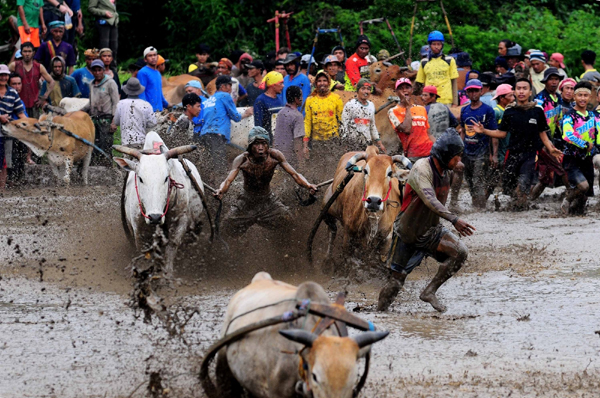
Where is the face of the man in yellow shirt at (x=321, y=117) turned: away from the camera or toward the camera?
toward the camera

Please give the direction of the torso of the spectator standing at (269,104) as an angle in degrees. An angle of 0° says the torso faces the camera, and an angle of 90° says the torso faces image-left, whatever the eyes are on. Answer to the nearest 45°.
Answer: approximately 315°

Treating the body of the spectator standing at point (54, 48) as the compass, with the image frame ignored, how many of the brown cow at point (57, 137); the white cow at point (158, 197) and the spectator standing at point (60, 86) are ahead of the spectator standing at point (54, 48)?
3

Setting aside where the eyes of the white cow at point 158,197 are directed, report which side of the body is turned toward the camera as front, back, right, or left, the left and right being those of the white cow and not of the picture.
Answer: front

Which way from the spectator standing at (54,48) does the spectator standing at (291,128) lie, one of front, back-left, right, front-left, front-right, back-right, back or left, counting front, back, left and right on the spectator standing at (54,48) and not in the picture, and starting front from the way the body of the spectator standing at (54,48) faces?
front-left

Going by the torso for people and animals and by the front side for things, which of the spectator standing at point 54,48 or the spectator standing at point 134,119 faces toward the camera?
the spectator standing at point 54,48

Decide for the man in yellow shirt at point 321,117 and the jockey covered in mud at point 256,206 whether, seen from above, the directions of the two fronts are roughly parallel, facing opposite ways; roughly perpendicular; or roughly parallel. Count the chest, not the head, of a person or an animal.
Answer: roughly parallel

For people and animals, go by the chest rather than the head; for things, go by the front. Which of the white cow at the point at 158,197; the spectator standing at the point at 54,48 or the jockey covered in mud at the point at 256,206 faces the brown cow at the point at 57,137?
the spectator standing

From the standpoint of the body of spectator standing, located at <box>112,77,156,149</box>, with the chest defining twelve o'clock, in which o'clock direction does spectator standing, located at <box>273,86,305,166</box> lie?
spectator standing, located at <box>273,86,305,166</box> is roughly at 4 o'clock from spectator standing, located at <box>112,77,156,149</box>.

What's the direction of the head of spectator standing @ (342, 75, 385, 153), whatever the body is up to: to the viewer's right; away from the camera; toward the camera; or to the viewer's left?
toward the camera

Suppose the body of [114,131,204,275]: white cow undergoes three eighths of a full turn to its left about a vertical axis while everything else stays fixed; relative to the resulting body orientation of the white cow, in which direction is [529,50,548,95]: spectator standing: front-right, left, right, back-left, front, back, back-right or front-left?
front

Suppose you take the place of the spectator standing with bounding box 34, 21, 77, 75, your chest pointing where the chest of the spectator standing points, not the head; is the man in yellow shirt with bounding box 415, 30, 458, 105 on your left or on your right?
on your left

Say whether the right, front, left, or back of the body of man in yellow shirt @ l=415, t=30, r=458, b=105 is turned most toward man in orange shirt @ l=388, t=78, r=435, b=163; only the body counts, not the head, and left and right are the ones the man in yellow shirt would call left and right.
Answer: front

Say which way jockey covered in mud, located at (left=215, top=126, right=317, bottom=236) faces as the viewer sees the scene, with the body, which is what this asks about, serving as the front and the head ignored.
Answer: toward the camera

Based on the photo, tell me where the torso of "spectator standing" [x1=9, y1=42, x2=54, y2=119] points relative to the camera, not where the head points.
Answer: toward the camera

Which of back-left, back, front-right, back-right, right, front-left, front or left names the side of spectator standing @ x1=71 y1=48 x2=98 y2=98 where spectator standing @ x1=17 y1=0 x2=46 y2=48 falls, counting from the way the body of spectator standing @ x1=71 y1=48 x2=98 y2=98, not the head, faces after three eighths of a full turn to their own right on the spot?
front-right
